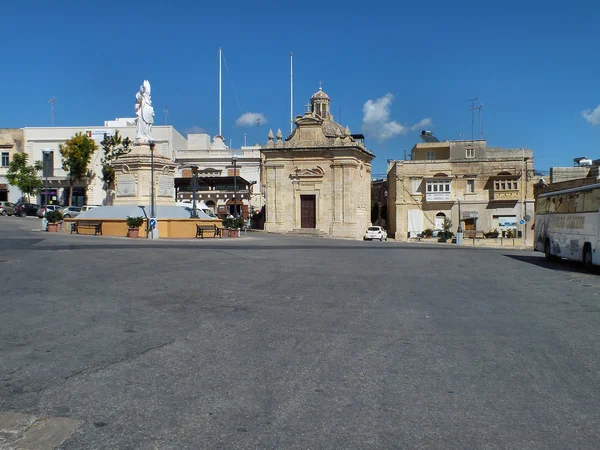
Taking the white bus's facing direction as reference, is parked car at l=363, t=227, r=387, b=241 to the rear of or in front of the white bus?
in front

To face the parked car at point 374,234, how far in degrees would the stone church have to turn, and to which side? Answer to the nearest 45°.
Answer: approximately 90° to its left

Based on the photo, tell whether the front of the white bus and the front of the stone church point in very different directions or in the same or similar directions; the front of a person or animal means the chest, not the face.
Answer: very different directions

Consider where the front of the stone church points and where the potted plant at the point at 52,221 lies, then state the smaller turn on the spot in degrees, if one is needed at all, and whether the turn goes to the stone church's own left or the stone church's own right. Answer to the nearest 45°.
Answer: approximately 45° to the stone church's own right

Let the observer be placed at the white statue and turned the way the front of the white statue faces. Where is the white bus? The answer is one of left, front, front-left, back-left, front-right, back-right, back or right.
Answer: left

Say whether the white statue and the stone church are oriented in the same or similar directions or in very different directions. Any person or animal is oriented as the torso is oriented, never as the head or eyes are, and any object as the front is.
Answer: same or similar directions

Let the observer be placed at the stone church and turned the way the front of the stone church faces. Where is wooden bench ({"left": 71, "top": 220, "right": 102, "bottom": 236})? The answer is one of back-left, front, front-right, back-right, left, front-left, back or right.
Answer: front-right

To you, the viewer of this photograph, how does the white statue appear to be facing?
facing the viewer and to the left of the viewer

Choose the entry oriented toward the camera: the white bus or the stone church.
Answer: the stone church

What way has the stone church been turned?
toward the camera
